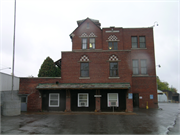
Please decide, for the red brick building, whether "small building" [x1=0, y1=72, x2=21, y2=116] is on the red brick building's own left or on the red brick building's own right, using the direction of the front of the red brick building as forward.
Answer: on the red brick building's own right

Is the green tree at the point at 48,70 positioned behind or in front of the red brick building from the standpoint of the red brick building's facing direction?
behind

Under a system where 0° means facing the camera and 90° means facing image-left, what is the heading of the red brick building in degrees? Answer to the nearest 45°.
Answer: approximately 0°

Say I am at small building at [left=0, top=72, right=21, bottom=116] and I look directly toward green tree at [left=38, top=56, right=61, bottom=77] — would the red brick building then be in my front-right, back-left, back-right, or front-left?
front-right

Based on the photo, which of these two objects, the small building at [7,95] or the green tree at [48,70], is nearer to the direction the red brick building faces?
the small building
